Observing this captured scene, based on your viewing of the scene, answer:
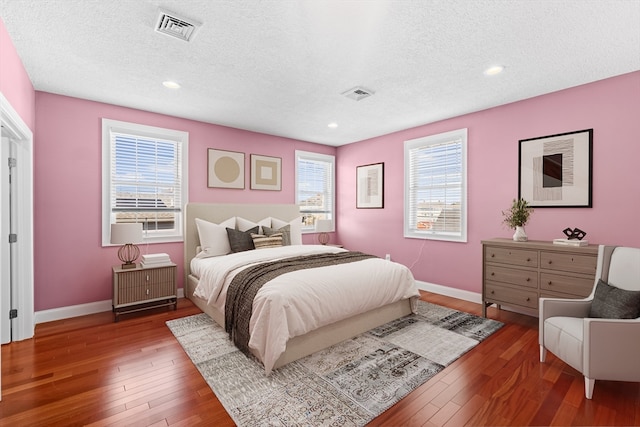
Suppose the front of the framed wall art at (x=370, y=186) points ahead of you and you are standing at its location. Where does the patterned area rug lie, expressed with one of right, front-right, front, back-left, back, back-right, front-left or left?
front-left

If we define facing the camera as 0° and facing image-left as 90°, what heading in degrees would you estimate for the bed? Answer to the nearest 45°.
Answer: approximately 315°

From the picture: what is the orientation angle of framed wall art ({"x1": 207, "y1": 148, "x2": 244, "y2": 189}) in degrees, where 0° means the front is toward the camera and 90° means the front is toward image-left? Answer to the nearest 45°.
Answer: approximately 315°

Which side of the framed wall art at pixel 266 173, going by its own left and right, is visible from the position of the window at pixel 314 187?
left

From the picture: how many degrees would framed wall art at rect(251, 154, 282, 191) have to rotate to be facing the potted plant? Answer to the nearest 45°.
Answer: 0° — it already faces it

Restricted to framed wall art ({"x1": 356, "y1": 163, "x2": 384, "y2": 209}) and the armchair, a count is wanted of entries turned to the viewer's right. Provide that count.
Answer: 0

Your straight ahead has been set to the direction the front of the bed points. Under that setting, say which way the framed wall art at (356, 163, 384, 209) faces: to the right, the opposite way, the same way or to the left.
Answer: to the right

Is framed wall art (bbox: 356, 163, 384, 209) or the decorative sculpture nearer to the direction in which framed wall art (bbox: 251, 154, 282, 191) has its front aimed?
the decorative sculpture

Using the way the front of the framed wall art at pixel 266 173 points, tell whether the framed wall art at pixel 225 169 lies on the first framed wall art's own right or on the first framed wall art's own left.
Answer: on the first framed wall art's own right

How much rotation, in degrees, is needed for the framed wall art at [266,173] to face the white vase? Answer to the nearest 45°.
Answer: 0° — it already faces it

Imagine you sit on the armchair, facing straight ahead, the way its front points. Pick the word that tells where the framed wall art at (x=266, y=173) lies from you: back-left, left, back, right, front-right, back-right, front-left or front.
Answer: front-right

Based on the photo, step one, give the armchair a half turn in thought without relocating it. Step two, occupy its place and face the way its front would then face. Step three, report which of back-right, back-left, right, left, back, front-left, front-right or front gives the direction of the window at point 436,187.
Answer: left

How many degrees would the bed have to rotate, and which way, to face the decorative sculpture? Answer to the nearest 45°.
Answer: approximately 45° to its left
